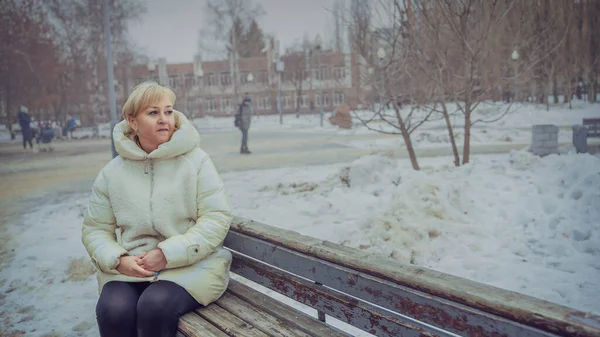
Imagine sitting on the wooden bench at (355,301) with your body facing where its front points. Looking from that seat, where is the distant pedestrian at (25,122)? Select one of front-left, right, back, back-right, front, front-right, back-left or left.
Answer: right

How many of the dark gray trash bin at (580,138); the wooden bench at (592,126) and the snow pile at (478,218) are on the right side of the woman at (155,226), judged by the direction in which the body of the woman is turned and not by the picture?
0

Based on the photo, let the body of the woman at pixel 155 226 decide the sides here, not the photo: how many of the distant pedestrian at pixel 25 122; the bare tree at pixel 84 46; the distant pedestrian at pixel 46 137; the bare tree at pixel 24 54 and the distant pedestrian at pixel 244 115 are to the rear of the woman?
5

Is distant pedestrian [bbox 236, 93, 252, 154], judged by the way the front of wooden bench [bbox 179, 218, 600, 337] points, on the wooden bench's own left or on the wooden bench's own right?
on the wooden bench's own right

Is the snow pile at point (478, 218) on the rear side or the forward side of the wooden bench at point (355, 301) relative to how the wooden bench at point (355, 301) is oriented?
on the rear side

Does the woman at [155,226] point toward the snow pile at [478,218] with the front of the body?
no

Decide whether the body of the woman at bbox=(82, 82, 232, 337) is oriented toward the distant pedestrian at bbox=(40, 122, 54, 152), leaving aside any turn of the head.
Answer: no

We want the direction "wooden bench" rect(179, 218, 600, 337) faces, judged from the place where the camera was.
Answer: facing the viewer and to the left of the viewer

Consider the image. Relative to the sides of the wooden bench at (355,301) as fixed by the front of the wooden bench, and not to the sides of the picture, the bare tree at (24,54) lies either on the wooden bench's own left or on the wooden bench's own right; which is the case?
on the wooden bench's own right

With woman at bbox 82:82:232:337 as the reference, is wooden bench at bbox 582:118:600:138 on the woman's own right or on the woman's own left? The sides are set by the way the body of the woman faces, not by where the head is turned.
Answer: on the woman's own left

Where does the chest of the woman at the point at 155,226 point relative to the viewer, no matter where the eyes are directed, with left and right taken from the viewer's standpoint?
facing the viewer

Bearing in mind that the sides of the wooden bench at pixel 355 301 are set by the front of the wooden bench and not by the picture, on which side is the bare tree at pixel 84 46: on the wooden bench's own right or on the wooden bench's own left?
on the wooden bench's own right

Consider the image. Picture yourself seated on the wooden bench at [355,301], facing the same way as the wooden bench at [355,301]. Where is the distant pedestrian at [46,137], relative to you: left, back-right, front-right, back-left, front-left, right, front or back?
right

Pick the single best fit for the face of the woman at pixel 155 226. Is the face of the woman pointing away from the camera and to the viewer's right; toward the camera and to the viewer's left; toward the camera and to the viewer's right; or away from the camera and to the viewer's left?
toward the camera and to the viewer's right

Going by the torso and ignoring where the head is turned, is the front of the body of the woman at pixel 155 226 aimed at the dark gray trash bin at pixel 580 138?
no
